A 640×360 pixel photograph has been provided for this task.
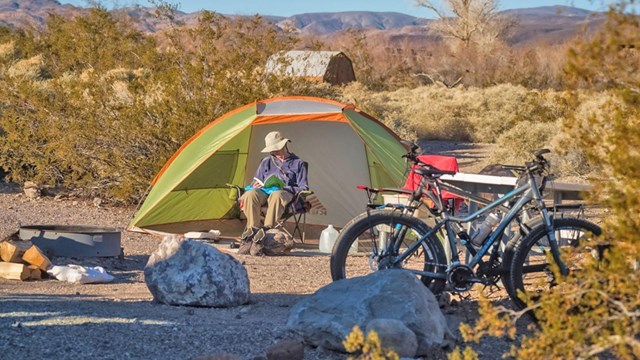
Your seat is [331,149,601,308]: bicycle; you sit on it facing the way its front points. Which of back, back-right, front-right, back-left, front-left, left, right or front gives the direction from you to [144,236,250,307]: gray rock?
back

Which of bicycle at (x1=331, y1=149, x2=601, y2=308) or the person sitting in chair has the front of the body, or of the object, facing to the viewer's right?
the bicycle

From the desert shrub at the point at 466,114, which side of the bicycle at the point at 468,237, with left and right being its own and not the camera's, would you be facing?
left

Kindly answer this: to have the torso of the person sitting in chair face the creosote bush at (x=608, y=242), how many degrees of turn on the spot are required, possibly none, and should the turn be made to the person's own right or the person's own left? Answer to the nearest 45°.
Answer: approximately 45° to the person's own left

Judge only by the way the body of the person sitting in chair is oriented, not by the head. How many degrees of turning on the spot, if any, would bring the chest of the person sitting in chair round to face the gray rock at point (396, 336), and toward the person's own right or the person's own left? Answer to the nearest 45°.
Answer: approximately 45° to the person's own left

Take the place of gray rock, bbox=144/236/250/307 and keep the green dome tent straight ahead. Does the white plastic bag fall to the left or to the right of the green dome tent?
left

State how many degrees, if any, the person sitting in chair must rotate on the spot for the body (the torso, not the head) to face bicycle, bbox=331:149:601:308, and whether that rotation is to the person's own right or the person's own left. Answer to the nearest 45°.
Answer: approximately 45° to the person's own left

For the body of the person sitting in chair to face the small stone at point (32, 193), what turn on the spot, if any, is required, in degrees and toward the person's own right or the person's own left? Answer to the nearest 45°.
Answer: approximately 90° to the person's own right

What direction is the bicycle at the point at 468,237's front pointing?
to the viewer's right
